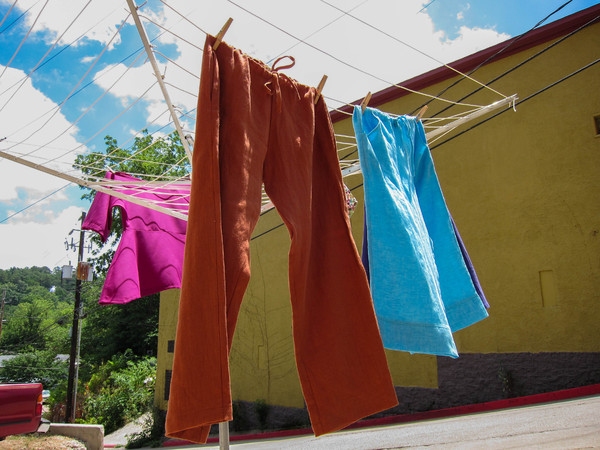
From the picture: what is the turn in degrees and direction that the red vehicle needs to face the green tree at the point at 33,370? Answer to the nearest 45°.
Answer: approximately 90° to its right

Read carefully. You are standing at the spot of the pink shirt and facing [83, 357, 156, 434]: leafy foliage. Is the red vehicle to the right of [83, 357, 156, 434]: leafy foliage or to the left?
left

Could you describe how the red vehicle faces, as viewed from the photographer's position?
facing to the left of the viewer

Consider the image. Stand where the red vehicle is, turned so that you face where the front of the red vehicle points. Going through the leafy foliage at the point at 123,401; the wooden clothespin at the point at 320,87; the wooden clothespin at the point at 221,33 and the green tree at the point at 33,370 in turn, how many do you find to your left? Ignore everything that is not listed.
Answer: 2

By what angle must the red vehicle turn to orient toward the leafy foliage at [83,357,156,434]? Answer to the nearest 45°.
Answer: approximately 90° to its right

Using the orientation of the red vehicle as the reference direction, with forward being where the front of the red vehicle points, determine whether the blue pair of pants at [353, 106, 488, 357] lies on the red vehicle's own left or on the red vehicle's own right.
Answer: on the red vehicle's own left
